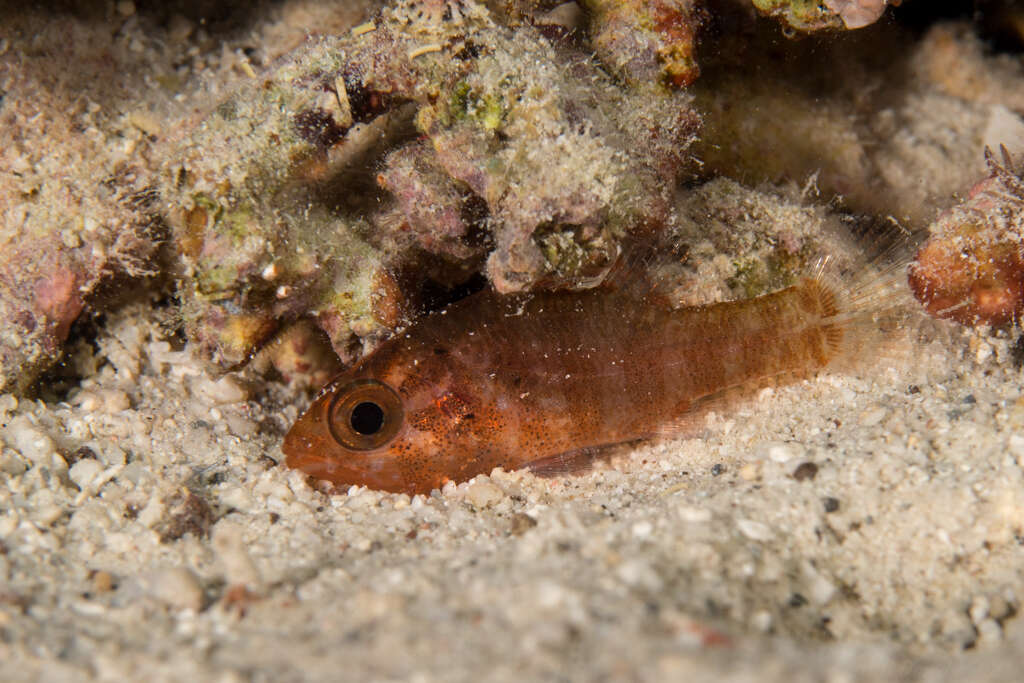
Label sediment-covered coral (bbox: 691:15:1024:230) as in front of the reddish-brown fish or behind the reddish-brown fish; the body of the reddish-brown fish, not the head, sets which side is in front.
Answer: behind

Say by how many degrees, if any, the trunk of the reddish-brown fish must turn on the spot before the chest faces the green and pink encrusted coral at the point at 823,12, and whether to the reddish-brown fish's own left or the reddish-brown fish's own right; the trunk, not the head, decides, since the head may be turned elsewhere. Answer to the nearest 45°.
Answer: approximately 180°

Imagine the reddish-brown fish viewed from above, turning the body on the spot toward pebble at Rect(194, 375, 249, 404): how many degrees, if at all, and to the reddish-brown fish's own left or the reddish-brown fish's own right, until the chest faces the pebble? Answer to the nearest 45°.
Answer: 0° — it already faces it

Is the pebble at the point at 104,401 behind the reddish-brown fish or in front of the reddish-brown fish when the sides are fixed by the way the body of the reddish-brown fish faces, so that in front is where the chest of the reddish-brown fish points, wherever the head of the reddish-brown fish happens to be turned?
in front

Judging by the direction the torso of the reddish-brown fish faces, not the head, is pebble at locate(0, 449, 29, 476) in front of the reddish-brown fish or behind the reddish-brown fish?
in front

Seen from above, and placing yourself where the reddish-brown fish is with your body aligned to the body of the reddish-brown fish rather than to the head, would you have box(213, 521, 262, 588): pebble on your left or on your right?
on your left

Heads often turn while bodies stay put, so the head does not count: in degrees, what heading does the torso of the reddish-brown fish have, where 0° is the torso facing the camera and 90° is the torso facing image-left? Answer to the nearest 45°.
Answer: approximately 90°

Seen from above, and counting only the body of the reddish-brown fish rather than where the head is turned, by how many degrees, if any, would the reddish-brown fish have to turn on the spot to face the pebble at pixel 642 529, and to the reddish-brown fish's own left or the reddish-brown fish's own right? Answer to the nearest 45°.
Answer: approximately 90° to the reddish-brown fish's own left
